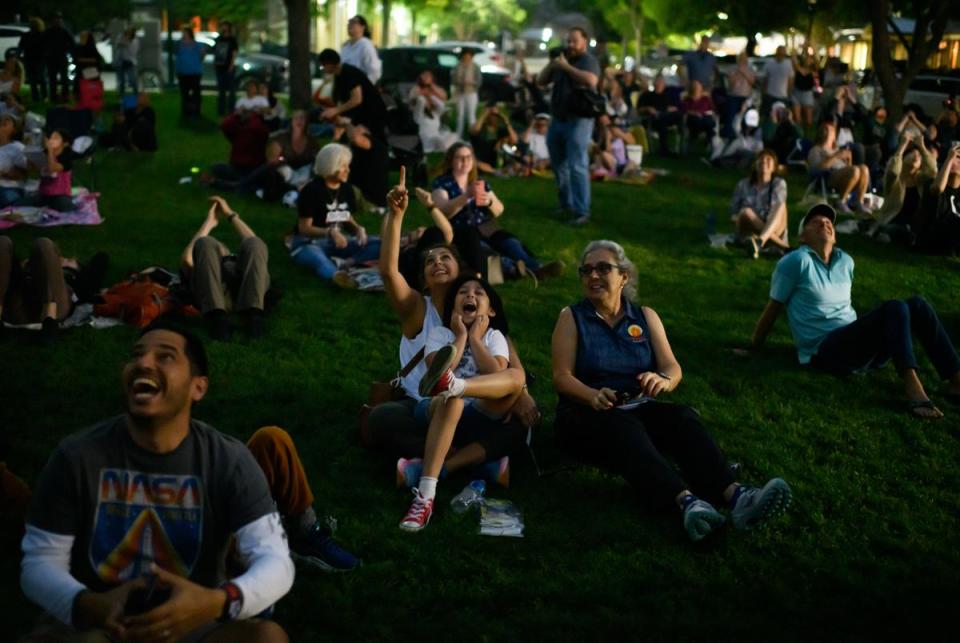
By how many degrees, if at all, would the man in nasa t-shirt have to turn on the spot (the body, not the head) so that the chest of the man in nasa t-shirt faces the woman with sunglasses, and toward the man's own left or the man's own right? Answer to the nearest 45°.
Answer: approximately 135° to the man's own left

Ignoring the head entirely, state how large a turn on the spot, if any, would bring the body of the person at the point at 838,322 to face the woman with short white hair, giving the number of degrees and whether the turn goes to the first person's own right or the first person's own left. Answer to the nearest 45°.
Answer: approximately 135° to the first person's own right
